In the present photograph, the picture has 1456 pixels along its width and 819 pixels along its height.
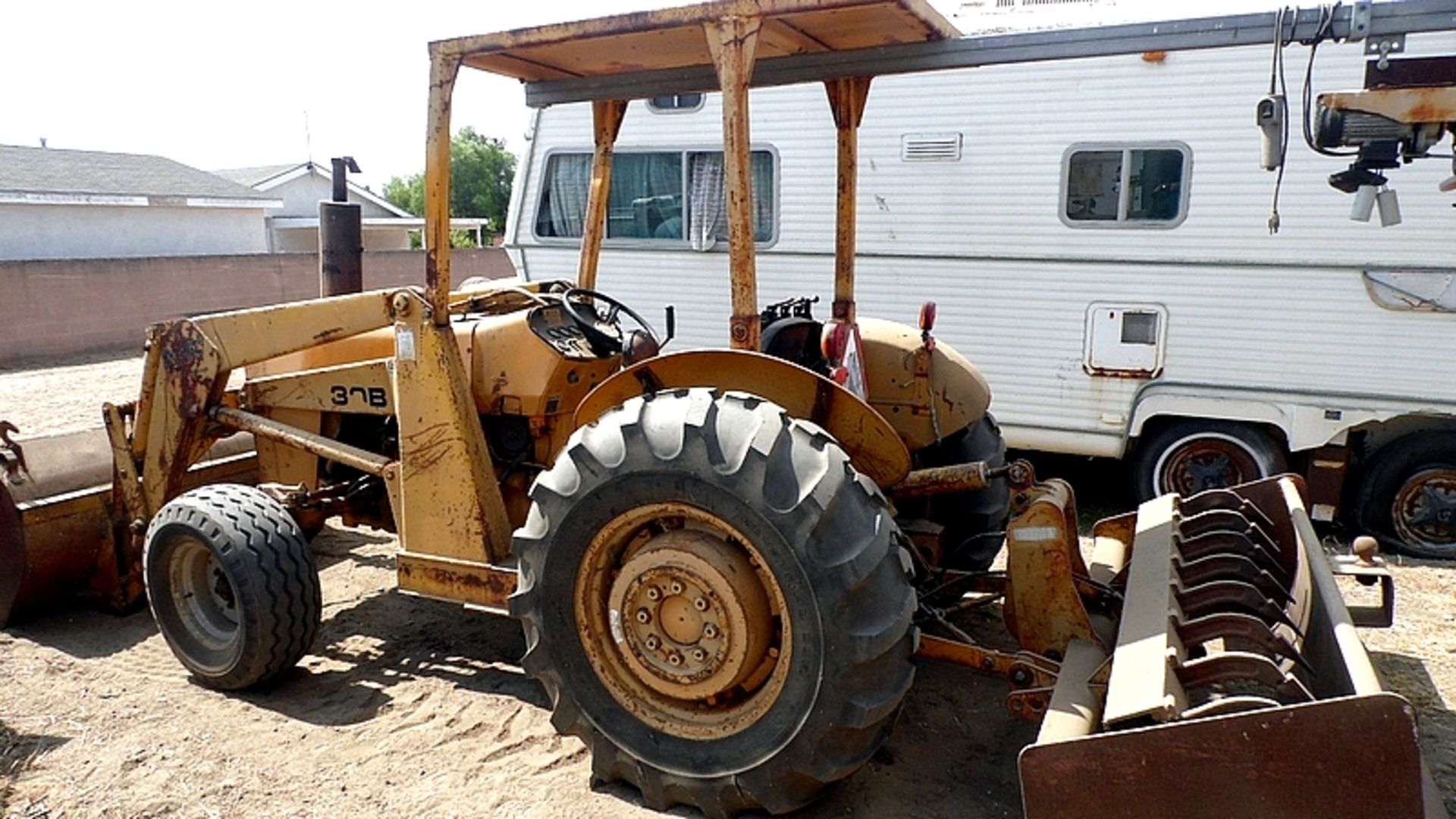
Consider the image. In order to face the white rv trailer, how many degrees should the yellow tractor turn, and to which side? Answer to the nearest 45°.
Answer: approximately 90° to its right

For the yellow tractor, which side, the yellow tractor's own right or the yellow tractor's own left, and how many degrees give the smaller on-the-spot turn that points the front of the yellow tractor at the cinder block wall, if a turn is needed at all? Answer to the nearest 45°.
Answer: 0° — it already faces it

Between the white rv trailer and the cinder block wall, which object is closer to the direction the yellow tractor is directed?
the cinder block wall

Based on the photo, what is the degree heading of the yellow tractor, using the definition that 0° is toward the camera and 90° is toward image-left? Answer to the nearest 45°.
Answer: approximately 135°

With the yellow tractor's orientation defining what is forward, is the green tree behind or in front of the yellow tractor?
in front
